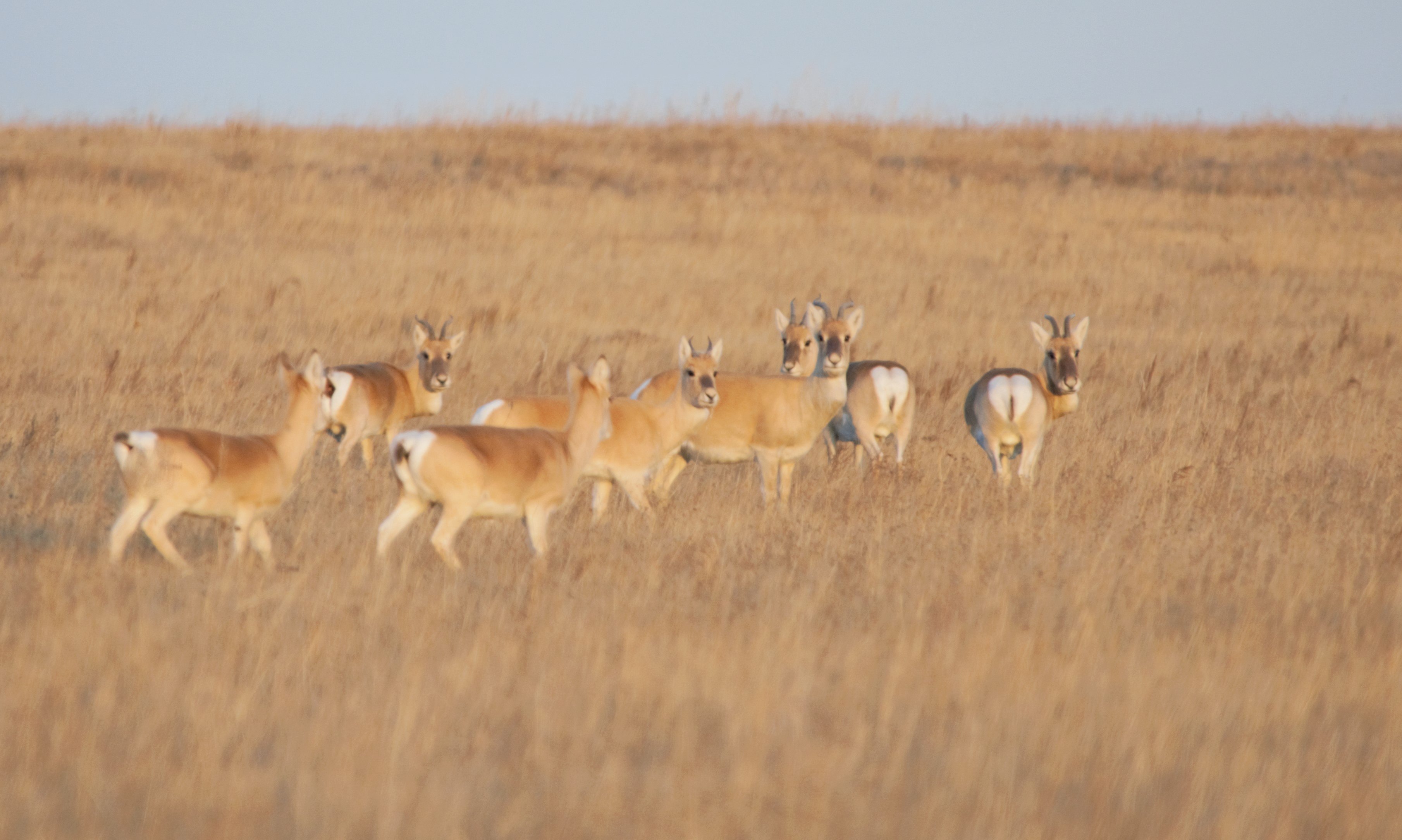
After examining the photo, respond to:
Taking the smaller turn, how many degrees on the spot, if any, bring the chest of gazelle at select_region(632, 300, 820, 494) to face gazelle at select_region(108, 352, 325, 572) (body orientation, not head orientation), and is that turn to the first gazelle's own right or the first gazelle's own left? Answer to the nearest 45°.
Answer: approximately 135° to the first gazelle's own right

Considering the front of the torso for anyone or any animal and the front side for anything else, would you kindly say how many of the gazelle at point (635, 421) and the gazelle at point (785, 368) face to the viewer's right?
2

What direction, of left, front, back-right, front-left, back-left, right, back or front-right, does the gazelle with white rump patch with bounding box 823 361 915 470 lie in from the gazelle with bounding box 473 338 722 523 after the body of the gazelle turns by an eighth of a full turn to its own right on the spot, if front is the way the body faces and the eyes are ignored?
left

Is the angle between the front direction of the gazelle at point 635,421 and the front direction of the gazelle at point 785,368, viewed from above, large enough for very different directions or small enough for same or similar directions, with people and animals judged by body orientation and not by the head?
same or similar directions

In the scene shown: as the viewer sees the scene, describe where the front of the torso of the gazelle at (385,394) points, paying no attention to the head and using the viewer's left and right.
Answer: facing away from the viewer and to the right of the viewer

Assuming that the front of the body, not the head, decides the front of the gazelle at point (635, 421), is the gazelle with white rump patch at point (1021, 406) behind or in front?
in front

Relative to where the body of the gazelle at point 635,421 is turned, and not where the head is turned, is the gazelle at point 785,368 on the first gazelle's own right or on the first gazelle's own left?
on the first gazelle's own left

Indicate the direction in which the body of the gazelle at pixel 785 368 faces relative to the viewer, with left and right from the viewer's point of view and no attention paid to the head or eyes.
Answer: facing to the right of the viewer

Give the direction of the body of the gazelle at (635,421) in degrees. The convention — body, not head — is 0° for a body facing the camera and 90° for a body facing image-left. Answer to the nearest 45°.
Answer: approximately 270°

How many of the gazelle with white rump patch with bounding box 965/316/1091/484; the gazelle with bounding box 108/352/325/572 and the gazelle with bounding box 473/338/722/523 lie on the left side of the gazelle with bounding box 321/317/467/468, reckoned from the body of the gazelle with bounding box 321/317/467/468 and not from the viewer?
0
